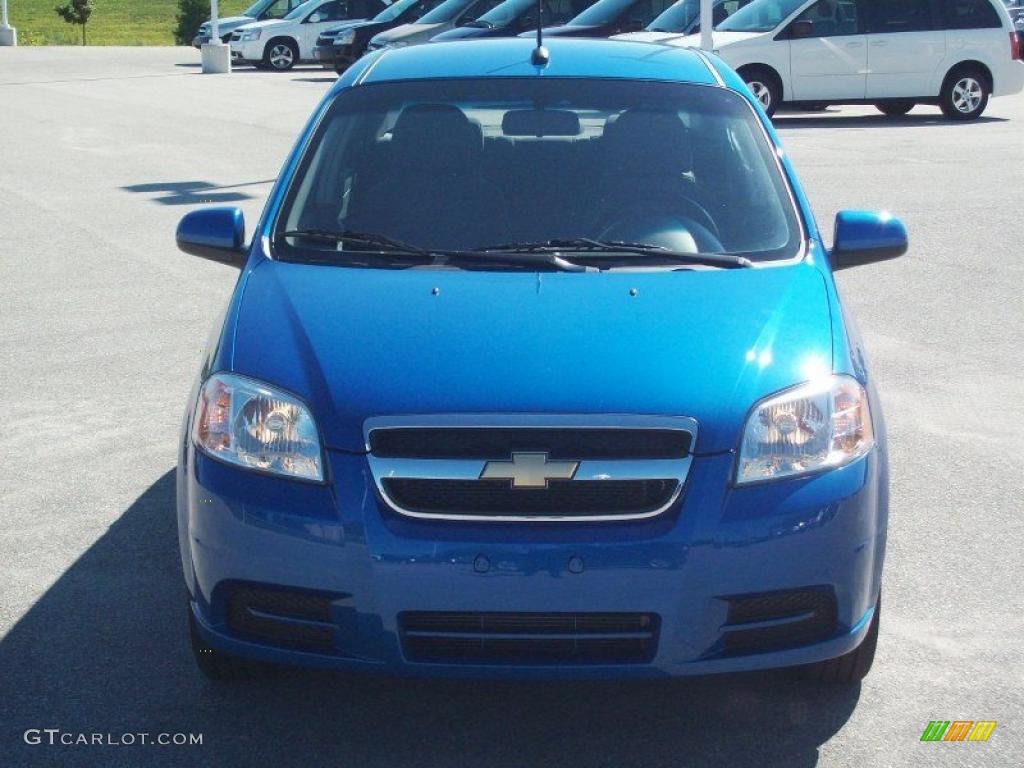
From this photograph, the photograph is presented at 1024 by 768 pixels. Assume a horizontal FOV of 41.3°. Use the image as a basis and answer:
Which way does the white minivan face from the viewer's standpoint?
to the viewer's left

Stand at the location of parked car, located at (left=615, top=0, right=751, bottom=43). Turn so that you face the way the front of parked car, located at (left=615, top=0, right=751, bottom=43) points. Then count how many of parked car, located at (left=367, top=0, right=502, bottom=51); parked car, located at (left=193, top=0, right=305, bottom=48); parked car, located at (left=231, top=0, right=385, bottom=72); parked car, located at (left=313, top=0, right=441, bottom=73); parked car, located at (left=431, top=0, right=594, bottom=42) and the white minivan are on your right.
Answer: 5

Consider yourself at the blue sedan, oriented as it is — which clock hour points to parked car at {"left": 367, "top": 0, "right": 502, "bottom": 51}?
The parked car is roughly at 6 o'clock from the blue sedan.

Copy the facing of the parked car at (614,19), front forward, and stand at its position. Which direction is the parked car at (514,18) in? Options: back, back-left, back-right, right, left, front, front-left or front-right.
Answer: right

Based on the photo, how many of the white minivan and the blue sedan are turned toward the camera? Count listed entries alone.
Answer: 1

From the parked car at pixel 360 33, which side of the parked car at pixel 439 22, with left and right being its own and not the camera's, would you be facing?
right

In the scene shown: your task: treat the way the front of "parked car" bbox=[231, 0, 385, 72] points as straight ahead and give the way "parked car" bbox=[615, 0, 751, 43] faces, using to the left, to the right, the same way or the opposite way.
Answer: the same way

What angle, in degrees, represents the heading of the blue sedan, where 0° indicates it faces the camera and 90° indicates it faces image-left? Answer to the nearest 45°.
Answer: approximately 0°

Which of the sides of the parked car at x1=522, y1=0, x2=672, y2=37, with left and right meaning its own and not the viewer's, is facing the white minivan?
left

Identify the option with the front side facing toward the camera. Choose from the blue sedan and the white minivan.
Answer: the blue sedan

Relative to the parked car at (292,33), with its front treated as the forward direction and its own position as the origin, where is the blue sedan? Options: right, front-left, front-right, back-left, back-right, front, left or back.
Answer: front-left

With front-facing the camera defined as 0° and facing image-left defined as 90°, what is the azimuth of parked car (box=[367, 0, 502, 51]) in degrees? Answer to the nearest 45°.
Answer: approximately 45°

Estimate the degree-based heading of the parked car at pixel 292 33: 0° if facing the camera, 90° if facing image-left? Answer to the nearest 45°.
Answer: approximately 45°

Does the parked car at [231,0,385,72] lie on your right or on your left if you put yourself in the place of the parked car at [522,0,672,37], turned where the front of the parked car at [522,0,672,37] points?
on your right

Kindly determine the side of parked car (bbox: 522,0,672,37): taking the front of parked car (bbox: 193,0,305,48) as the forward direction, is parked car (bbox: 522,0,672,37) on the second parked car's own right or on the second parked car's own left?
on the second parked car's own left
